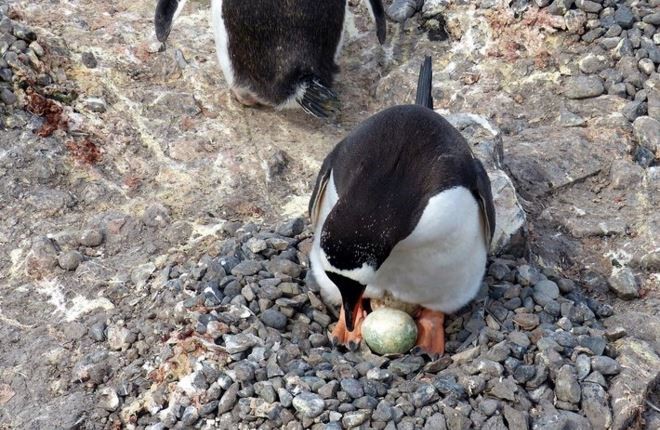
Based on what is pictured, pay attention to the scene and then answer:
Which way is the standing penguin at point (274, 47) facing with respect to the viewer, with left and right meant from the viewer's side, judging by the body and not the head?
facing away from the viewer and to the left of the viewer

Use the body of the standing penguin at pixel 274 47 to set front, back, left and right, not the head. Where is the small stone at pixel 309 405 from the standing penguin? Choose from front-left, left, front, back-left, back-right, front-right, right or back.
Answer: back-left

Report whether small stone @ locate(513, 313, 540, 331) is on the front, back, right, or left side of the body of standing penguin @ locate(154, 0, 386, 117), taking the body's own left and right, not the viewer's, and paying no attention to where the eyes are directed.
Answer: back

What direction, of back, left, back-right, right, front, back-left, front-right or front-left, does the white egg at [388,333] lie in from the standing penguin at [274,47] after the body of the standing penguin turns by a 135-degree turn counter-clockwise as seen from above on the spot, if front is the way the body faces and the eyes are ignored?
front

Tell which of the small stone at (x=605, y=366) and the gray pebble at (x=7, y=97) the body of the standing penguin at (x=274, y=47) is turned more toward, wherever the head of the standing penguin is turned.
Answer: the gray pebble

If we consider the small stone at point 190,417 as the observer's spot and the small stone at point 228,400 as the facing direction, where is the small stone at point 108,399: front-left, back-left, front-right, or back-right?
back-left

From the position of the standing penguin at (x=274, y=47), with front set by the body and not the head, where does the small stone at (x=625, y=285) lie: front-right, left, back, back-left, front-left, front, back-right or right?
back

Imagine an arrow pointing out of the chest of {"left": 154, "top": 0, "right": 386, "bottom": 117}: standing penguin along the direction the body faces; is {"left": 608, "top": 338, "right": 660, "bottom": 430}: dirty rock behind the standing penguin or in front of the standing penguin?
behind

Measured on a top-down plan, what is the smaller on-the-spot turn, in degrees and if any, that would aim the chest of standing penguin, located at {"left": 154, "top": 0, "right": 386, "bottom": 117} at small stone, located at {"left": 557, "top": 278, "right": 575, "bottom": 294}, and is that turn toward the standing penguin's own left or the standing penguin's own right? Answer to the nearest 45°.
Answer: approximately 180°

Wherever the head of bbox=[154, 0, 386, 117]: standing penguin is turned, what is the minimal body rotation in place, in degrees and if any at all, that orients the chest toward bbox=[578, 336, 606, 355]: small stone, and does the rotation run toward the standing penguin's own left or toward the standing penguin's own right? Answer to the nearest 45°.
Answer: approximately 180°

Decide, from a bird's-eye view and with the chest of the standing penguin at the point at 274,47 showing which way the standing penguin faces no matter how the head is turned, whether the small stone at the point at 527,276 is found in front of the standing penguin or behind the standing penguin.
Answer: behind

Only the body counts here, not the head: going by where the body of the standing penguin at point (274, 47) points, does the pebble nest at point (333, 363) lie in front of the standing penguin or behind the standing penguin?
behind

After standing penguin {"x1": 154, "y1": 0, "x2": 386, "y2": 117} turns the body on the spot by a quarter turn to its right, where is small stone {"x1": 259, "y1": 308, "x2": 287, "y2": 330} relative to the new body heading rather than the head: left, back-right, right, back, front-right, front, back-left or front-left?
back-right

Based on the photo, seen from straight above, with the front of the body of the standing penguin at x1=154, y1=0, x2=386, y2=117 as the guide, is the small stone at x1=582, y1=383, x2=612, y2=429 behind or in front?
behind

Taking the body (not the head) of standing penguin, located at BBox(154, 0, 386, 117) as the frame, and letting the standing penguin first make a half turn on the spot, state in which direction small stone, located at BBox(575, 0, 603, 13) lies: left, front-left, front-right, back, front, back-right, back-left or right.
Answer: back-left
